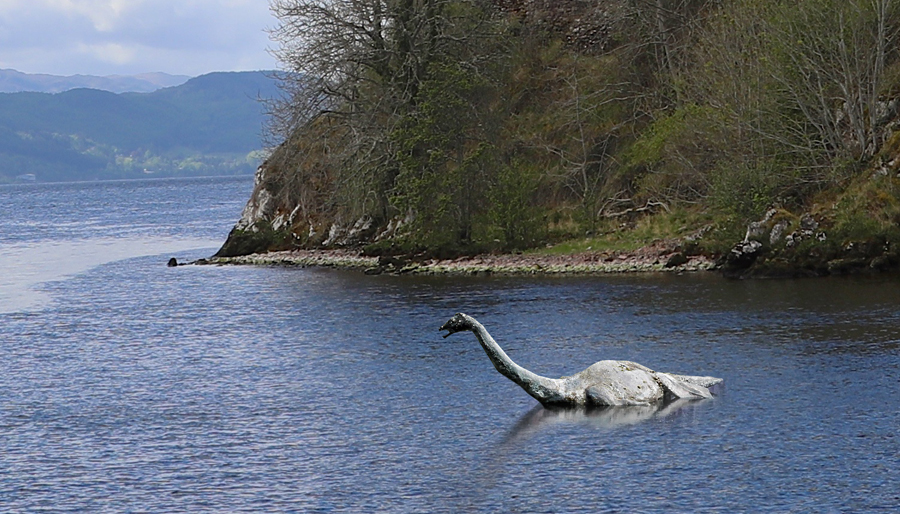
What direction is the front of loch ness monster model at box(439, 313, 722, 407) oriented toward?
to the viewer's left
